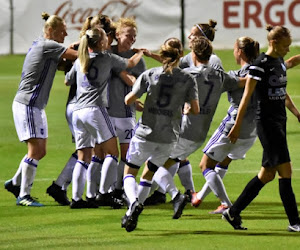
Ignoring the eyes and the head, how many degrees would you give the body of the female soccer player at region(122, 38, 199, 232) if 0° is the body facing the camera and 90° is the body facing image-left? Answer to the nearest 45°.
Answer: approximately 180°

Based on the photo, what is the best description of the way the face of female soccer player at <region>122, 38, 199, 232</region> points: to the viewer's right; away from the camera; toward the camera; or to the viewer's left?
away from the camera

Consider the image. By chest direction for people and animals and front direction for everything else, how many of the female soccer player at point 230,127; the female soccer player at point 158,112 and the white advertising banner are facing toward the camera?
1

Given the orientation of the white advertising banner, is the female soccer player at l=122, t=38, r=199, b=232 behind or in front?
in front

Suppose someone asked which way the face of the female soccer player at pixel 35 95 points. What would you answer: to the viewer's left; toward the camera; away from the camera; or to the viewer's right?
to the viewer's right

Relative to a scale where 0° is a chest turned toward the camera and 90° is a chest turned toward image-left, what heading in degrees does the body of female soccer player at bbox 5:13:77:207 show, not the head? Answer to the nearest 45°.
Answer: approximately 270°

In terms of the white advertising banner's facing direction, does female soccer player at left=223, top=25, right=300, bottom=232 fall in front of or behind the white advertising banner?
in front

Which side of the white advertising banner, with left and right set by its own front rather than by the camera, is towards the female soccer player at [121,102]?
front
